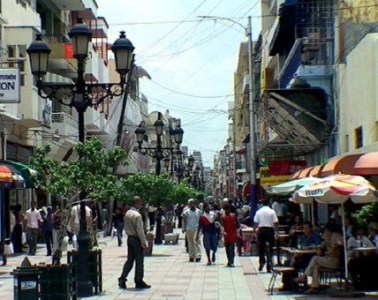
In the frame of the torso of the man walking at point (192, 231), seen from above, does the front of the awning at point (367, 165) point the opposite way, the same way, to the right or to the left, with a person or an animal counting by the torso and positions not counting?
to the right

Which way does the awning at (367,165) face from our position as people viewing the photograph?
facing to the left of the viewer

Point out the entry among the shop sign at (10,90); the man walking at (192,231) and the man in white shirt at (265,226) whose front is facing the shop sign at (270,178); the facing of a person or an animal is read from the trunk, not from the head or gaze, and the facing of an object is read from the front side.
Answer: the man in white shirt

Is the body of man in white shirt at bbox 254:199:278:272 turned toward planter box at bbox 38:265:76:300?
no

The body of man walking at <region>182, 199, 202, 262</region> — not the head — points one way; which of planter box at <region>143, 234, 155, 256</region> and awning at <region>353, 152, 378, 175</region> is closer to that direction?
the awning

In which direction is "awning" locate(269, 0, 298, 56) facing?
to the viewer's left

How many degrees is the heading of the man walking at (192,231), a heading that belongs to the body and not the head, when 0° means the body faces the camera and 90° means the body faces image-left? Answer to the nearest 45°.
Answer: approximately 0°

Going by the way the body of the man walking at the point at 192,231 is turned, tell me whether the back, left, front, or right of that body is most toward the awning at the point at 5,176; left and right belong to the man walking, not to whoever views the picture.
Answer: right

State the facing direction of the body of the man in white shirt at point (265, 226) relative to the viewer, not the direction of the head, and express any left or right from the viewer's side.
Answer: facing away from the viewer

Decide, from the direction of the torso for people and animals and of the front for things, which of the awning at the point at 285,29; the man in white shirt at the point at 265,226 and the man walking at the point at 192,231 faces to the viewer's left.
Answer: the awning

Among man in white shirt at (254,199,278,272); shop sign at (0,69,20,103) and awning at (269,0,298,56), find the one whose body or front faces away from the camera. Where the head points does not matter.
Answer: the man in white shirt

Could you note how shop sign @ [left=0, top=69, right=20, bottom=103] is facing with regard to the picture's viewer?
facing the viewer

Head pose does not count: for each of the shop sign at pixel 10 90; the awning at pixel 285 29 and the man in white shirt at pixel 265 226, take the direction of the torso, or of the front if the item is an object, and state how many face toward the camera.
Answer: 1

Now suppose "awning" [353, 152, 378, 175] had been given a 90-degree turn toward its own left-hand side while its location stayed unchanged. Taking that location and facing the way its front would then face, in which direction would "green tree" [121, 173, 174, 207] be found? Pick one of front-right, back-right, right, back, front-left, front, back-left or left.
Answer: back-right
